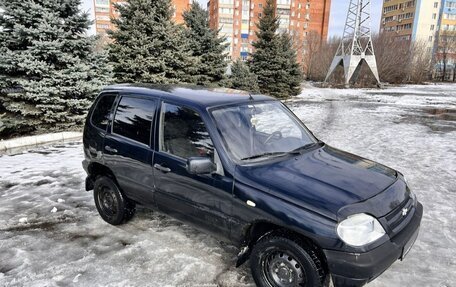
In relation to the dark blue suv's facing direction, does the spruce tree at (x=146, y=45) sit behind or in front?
behind

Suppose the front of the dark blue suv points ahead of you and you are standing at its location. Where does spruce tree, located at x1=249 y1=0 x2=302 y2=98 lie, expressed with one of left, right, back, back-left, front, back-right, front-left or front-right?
back-left

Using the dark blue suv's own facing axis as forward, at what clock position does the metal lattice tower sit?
The metal lattice tower is roughly at 8 o'clock from the dark blue suv.

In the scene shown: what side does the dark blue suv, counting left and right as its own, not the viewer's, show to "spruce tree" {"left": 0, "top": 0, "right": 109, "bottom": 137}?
back

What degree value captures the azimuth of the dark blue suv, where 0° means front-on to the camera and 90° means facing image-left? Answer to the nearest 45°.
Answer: approximately 315°

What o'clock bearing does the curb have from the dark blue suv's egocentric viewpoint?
The curb is roughly at 6 o'clock from the dark blue suv.

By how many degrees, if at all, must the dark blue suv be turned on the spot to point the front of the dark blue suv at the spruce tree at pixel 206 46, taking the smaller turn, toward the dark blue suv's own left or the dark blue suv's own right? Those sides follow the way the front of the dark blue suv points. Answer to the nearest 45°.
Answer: approximately 135° to the dark blue suv's own left
